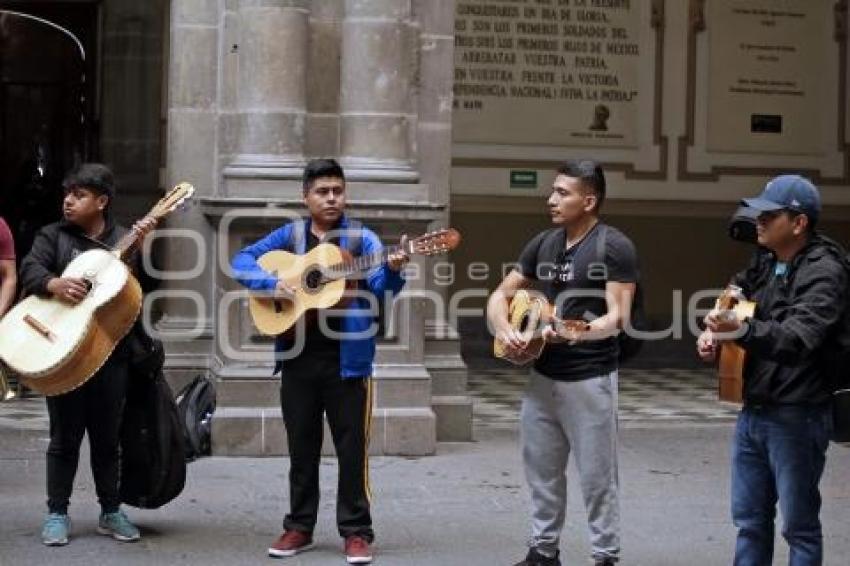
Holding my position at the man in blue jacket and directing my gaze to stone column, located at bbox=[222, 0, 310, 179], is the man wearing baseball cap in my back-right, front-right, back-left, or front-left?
back-right

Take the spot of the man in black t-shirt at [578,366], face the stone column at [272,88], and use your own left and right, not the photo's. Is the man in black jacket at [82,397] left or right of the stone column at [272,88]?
left

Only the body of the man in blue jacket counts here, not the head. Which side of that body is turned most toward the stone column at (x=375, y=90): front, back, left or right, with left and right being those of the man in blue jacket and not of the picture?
back

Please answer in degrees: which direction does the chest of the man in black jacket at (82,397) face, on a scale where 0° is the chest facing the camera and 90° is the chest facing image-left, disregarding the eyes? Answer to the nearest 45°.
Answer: approximately 0°

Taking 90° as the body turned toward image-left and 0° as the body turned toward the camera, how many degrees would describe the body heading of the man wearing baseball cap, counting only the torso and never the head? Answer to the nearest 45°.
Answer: approximately 45°

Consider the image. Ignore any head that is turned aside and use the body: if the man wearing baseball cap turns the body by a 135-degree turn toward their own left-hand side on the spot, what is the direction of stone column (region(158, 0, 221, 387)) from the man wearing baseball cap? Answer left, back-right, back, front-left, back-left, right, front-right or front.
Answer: back-left

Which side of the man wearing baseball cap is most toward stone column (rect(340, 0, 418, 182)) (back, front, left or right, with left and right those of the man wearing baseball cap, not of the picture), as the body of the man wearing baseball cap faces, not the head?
right

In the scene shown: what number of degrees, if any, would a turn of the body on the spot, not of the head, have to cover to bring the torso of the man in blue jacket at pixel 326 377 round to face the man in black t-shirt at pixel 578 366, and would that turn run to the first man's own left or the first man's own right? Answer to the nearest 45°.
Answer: approximately 45° to the first man's own left

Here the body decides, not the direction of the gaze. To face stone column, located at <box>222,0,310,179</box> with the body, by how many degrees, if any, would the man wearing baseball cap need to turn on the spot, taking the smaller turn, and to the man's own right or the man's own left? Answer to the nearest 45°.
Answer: approximately 90° to the man's own right

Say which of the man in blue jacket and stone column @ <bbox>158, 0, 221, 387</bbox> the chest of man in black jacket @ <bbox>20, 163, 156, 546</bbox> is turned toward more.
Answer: the man in blue jacket
